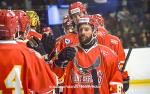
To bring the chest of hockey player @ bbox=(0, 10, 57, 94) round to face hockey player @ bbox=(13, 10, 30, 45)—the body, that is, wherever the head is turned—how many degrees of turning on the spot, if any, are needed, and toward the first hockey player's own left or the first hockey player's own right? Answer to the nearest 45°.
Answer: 0° — they already face them

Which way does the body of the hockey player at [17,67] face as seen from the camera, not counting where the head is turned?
away from the camera
